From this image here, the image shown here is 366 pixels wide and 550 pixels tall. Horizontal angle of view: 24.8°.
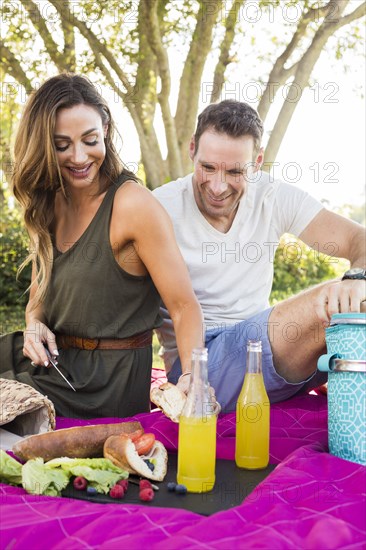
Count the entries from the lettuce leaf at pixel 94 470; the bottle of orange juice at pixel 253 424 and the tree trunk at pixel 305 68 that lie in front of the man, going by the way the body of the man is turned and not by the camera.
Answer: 2

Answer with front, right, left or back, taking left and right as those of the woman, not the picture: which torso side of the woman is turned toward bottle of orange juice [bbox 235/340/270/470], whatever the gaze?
left

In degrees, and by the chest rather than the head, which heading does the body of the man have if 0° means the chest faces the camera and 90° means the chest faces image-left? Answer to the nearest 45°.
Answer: approximately 0°

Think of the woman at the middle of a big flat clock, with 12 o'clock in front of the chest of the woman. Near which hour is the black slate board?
The black slate board is roughly at 10 o'clock from the woman.

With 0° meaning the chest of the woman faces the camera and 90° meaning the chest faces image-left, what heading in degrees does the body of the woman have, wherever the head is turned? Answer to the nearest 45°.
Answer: approximately 45°

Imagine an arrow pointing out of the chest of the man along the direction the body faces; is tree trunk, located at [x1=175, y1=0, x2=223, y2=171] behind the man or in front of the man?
behind

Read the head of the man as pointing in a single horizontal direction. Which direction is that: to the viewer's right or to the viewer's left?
to the viewer's left

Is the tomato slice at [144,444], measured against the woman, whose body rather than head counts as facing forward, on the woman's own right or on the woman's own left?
on the woman's own left

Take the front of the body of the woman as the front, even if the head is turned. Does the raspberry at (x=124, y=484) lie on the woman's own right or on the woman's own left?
on the woman's own left
